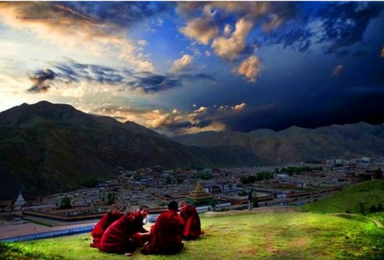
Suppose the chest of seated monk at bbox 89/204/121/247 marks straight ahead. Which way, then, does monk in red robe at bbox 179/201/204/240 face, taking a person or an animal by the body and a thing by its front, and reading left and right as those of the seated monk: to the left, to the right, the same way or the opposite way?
the opposite way

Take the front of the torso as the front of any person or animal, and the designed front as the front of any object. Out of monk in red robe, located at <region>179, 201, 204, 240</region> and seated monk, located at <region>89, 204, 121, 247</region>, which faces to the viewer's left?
the monk in red robe

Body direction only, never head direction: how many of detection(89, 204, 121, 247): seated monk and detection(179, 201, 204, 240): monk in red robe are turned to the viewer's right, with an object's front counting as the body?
1

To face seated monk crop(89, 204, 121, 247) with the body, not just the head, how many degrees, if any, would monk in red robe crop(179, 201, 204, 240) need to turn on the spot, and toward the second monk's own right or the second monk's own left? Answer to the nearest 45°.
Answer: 0° — they already face them

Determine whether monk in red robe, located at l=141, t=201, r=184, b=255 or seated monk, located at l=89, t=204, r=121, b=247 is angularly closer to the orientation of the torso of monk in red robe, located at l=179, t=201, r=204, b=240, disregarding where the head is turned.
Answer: the seated monk

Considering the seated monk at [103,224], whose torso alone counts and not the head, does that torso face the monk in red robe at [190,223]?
yes

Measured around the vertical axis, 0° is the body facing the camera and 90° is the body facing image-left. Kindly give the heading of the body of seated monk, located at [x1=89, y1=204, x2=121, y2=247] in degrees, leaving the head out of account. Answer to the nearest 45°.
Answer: approximately 270°

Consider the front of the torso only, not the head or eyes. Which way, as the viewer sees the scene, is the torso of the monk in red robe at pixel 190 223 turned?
to the viewer's left

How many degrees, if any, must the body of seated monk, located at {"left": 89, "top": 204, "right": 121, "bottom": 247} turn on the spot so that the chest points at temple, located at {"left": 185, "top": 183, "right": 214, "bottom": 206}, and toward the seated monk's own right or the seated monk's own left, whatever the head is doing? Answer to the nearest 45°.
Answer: approximately 90° to the seated monk's own left

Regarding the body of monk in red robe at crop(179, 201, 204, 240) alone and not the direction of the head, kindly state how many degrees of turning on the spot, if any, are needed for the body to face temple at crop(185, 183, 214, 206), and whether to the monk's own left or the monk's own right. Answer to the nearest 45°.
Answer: approximately 90° to the monk's own right

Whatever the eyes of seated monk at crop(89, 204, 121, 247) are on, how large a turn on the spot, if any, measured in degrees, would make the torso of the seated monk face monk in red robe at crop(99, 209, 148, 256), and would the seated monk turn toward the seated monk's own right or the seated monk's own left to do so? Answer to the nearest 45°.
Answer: approximately 45° to the seated monk's own right

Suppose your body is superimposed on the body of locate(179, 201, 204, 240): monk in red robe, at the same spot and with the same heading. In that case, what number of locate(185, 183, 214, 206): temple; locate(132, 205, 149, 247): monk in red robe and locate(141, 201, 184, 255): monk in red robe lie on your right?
1

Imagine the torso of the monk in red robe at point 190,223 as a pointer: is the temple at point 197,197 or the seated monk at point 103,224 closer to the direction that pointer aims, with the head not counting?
the seated monk
